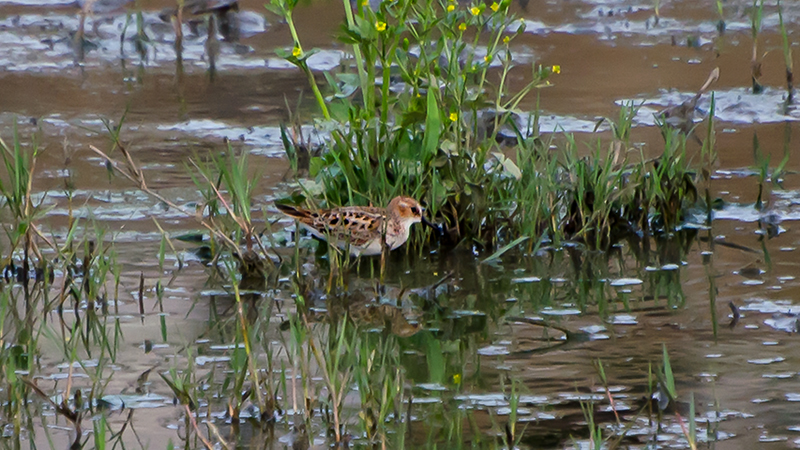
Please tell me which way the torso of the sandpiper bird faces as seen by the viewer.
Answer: to the viewer's right
